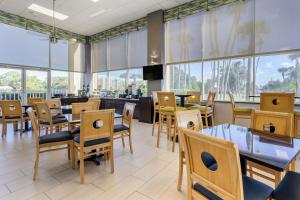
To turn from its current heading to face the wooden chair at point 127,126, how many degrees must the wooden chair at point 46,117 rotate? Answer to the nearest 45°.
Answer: approximately 90° to its right

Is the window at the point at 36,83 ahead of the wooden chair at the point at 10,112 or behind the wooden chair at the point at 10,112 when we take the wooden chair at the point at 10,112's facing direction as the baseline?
ahead

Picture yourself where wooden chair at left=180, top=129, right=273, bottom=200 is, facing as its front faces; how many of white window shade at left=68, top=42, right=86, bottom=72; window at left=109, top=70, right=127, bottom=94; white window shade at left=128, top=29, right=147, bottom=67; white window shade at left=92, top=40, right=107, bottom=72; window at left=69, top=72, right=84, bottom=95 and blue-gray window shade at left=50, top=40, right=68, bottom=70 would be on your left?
6

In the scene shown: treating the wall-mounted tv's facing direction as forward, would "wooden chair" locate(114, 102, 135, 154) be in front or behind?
in front

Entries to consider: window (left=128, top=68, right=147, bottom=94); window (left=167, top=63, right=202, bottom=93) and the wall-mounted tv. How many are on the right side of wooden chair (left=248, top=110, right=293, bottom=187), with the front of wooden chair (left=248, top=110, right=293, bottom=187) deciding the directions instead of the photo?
3

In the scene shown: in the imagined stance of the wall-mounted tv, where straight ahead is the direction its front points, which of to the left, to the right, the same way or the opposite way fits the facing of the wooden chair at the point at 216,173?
the opposite way

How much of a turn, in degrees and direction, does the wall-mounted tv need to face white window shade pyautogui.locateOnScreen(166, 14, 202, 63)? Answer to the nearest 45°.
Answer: approximately 90° to its left

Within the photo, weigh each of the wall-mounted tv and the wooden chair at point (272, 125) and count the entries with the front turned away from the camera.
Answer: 0

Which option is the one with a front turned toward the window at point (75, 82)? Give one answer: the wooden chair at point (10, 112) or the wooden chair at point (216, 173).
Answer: the wooden chair at point (10, 112)

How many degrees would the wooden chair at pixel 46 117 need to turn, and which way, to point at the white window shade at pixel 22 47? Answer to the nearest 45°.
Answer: approximately 45° to its left

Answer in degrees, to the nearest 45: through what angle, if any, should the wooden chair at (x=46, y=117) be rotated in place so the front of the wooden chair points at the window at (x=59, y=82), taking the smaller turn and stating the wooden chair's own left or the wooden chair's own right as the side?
approximately 45° to the wooden chair's own left

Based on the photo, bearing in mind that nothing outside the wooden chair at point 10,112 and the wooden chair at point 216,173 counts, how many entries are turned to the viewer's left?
0

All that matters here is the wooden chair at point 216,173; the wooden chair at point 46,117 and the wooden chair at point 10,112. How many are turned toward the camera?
0

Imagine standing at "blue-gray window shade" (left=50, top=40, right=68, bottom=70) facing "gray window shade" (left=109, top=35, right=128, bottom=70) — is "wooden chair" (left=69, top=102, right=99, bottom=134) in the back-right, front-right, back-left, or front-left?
front-right

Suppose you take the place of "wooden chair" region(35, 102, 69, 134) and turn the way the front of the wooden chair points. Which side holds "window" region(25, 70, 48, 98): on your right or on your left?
on your left

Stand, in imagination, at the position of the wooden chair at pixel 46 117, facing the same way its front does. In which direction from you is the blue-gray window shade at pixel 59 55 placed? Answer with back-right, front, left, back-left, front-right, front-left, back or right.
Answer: front-left
